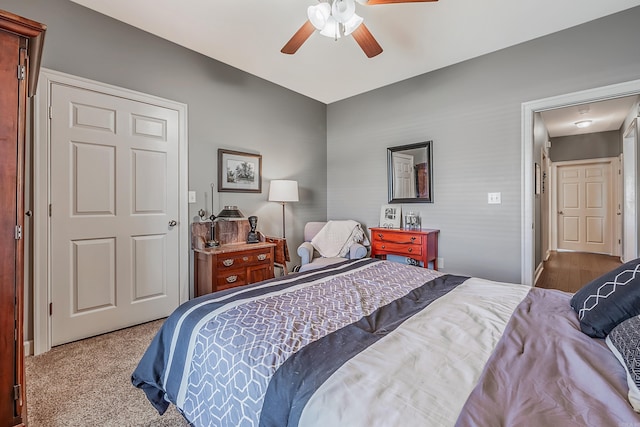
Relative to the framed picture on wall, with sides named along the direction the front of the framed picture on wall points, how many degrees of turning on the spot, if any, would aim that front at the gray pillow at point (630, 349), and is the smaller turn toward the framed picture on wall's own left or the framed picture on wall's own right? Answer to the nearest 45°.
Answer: approximately 45° to the framed picture on wall's own right

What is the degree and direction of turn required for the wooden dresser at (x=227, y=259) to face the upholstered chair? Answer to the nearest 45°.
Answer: approximately 45° to its left

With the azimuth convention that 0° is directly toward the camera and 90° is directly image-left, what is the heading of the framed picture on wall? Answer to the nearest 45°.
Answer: approximately 315°

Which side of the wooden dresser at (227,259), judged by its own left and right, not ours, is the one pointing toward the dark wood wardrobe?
right

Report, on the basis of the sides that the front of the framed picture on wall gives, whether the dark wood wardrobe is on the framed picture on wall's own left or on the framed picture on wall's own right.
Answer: on the framed picture on wall's own right

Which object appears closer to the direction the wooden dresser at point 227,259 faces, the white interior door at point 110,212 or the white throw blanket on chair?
the white throw blanket on chair

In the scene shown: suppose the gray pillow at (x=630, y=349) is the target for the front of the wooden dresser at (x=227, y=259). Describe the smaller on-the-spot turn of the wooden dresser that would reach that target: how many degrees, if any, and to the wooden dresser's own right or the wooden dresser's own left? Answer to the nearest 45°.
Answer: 0° — it already faces it

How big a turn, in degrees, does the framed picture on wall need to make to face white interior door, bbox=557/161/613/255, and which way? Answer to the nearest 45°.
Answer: approximately 45° to its left
